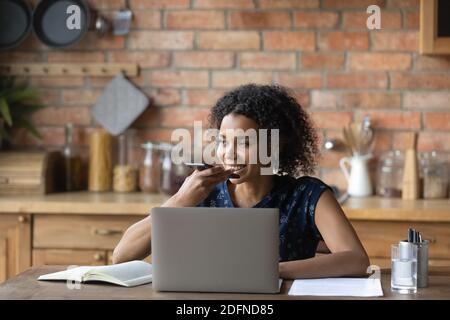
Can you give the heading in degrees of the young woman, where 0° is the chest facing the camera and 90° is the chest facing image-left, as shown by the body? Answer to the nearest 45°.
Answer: approximately 45°

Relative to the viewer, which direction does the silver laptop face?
away from the camera

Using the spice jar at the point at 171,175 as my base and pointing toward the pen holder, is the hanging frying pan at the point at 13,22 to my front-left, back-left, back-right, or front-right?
back-right

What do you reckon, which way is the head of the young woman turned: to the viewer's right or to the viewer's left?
to the viewer's left

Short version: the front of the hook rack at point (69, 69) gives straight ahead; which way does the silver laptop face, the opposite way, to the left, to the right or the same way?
the opposite way

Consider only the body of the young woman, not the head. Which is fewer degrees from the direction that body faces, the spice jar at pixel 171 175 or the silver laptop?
the silver laptop

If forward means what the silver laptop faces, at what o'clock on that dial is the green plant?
The green plant is roughly at 11 o'clock from the silver laptop.

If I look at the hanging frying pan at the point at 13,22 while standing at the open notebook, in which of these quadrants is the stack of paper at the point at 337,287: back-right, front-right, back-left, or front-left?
back-right

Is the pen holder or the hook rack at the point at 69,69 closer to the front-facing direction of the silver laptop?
the hook rack

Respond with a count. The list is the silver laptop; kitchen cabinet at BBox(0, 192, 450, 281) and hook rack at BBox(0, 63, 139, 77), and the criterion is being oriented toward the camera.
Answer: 2

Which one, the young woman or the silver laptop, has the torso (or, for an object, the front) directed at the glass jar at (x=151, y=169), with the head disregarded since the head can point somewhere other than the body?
the silver laptop
